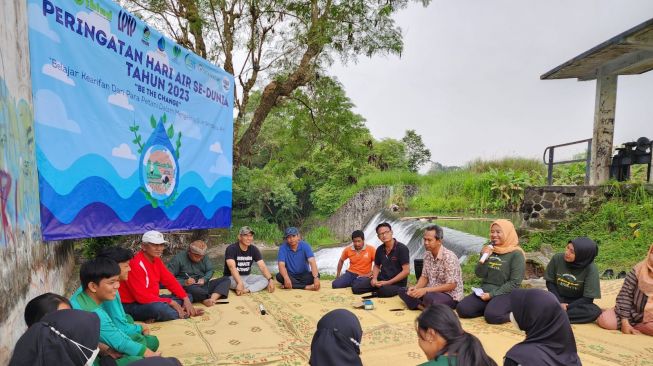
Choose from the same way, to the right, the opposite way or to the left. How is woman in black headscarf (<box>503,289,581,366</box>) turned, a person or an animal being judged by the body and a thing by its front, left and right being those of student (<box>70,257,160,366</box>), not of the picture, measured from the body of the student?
to the left

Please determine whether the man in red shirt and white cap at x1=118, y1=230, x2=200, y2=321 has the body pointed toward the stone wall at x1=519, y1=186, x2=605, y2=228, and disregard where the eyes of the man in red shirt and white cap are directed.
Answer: no

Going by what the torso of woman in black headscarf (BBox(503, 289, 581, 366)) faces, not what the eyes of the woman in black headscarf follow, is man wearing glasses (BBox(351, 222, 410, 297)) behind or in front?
in front

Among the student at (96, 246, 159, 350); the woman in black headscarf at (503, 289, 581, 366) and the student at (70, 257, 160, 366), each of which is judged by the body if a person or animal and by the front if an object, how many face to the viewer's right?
2

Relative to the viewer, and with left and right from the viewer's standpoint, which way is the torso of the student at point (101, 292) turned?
facing to the right of the viewer

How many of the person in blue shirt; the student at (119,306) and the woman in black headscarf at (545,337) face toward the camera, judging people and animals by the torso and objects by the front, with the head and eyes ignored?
1

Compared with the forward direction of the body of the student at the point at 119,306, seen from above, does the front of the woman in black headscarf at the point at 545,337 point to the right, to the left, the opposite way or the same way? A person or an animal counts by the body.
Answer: to the left

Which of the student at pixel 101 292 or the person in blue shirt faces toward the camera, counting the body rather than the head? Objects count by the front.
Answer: the person in blue shirt

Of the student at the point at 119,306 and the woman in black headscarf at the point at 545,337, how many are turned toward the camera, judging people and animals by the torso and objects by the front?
0

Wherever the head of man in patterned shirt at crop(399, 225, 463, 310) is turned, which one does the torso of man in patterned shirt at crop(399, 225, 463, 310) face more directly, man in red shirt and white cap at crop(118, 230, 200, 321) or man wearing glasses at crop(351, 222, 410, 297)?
the man in red shirt and white cap

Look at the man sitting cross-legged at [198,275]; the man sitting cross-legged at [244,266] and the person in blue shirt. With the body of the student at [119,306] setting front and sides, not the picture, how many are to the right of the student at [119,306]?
0

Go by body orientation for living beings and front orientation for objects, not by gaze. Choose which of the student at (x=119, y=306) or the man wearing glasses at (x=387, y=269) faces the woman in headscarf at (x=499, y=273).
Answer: the student

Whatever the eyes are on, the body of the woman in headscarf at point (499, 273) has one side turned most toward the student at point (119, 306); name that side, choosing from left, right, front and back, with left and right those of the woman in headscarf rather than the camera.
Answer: front

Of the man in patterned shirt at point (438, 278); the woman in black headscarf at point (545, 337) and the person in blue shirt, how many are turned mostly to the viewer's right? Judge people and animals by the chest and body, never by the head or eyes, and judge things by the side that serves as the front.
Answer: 0

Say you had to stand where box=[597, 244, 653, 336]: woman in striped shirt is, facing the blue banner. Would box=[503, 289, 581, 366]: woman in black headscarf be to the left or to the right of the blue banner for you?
left

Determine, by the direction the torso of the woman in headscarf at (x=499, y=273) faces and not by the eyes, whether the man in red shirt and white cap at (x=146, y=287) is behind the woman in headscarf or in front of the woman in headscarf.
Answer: in front

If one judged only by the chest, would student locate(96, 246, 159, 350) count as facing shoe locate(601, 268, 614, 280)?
yes

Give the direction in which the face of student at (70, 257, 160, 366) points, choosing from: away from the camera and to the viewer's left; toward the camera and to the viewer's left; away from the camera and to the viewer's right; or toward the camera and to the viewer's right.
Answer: toward the camera and to the viewer's right

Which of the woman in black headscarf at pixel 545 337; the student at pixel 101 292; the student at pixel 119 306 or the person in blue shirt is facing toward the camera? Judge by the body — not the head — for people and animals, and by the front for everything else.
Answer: the person in blue shirt

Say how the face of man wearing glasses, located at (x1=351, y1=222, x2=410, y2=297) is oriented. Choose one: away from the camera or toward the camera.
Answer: toward the camera
